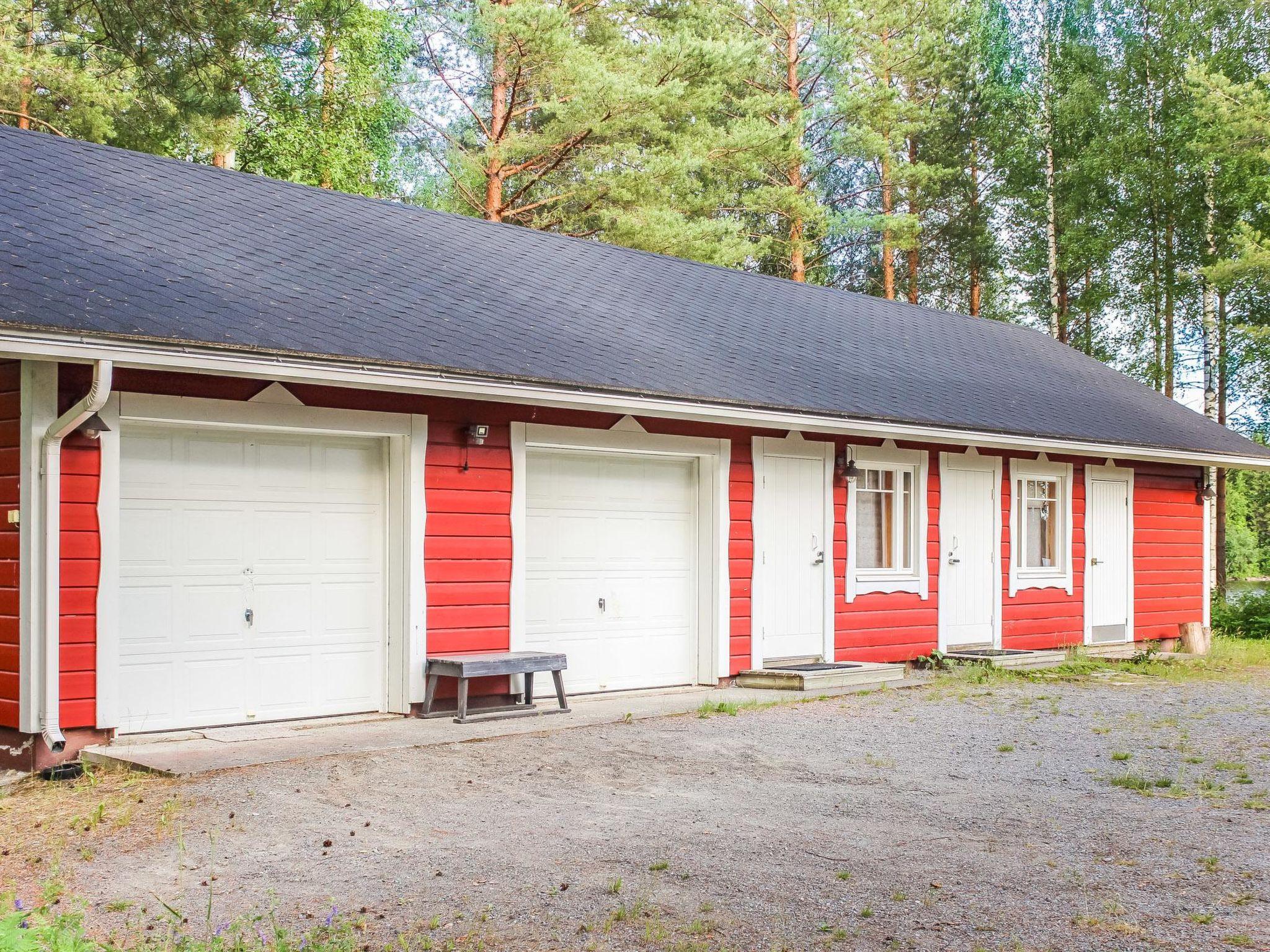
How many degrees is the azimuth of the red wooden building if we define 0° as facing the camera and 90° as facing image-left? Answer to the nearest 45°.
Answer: approximately 315°

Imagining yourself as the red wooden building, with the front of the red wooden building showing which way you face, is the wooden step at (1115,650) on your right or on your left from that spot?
on your left

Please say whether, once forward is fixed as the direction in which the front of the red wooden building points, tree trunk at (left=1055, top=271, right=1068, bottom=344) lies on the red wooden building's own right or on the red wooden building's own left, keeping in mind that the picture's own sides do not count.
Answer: on the red wooden building's own left
